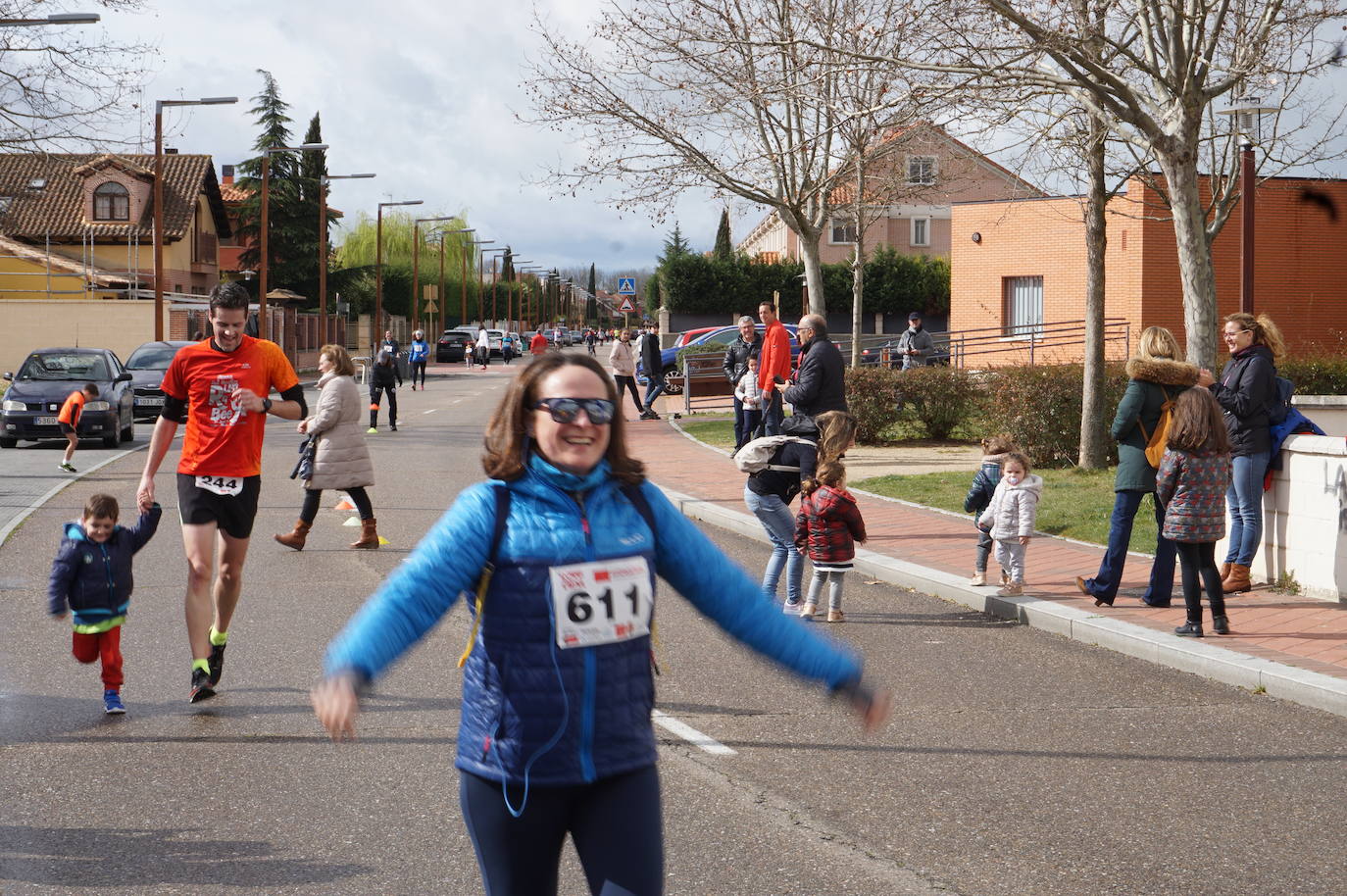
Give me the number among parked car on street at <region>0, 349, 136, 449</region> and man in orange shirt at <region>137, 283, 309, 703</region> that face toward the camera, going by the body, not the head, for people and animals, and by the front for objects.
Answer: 2

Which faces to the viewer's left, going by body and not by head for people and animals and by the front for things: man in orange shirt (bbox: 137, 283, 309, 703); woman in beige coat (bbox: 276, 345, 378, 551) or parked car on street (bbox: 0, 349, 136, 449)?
the woman in beige coat

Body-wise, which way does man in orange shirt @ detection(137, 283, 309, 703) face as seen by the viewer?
toward the camera

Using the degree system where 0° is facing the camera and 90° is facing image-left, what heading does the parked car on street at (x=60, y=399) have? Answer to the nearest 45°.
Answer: approximately 0°

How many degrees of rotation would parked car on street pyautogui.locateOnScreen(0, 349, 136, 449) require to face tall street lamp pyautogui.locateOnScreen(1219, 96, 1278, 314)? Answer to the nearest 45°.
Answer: approximately 45° to its left

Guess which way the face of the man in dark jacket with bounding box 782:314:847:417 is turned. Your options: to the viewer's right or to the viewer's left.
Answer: to the viewer's left

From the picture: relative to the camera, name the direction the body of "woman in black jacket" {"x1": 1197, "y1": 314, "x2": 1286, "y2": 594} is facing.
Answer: to the viewer's left

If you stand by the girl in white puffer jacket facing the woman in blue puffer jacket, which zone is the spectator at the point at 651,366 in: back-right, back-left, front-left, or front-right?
back-right

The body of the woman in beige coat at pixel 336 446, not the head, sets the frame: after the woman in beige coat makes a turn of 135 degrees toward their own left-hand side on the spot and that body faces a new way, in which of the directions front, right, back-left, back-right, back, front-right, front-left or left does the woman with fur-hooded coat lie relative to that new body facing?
front

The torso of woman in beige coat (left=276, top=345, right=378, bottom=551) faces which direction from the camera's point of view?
to the viewer's left
